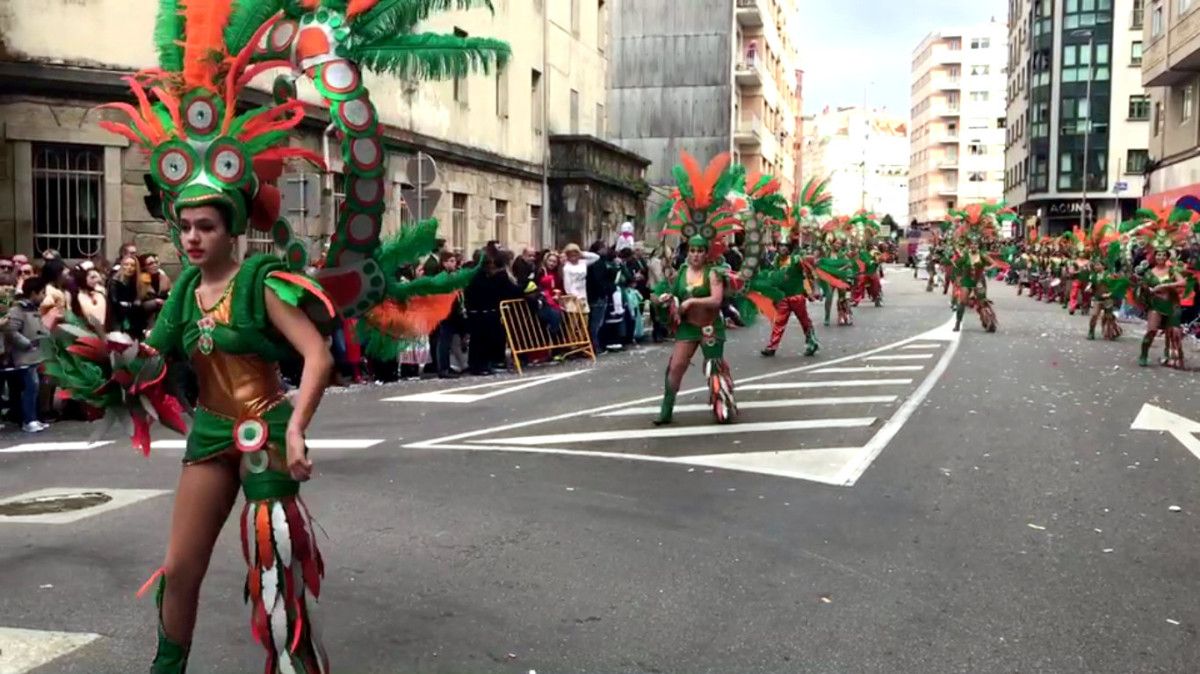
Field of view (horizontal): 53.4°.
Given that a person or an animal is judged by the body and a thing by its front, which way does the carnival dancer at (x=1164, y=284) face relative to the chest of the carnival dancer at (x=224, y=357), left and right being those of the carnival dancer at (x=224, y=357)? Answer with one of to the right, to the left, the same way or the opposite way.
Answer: the same way

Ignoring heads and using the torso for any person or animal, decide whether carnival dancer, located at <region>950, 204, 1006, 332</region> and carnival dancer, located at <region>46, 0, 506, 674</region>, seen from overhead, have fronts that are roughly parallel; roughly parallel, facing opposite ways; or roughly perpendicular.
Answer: roughly parallel

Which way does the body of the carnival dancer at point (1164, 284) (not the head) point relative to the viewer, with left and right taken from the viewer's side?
facing the viewer

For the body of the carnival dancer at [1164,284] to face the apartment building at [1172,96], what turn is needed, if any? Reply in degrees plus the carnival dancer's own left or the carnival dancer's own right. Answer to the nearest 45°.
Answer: approximately 180°

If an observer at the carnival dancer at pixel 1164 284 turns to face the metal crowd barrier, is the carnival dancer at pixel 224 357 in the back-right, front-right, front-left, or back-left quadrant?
front-left

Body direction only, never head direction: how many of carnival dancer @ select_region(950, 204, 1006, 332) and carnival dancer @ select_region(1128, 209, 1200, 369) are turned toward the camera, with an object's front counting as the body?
2

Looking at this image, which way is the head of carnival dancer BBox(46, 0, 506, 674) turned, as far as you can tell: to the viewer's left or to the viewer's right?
to the viewer's left

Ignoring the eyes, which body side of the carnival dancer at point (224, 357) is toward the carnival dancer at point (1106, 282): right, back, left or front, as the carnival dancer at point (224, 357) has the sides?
back

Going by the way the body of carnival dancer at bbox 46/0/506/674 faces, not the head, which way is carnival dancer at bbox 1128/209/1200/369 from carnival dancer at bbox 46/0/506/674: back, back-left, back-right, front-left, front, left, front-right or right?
back

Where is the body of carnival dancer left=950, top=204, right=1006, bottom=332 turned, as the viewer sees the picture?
toward the camera

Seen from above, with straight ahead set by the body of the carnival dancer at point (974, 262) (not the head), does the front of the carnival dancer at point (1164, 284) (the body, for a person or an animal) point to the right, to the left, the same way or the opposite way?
the same way

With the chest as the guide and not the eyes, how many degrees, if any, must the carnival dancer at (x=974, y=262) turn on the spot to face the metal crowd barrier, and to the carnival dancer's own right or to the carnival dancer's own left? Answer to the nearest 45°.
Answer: approximately 45° to the carnival dancer's own right

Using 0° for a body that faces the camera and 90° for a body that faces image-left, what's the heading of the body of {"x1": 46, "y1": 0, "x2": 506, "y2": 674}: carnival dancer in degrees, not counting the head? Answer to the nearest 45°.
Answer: approximately 45°

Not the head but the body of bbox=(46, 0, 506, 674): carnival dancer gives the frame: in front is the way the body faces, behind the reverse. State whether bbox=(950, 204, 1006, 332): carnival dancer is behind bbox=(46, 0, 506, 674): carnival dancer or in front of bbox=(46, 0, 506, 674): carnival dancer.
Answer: behind

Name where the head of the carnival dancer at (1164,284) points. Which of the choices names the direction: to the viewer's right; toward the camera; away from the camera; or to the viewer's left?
toward the camera

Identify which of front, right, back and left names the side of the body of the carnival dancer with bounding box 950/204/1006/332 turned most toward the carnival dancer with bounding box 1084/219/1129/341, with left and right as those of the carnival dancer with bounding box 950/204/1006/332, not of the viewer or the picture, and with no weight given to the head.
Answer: left

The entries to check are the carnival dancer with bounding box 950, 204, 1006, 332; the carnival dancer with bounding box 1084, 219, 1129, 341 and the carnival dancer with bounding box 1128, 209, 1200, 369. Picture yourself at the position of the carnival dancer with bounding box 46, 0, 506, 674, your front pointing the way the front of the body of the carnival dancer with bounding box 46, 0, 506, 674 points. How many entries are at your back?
3
